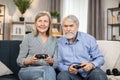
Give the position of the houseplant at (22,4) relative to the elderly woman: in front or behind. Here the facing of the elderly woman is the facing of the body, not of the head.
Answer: behind

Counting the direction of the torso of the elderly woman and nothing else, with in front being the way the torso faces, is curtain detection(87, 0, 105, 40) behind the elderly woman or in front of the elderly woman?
behind

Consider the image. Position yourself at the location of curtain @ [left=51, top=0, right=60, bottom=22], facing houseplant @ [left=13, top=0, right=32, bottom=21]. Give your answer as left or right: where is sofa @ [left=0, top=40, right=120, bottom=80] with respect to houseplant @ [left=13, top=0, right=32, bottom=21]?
left

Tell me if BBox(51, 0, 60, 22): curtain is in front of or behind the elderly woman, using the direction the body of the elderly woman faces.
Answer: behind

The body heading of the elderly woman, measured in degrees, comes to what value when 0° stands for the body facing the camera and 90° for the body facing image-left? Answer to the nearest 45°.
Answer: approximately 0°
